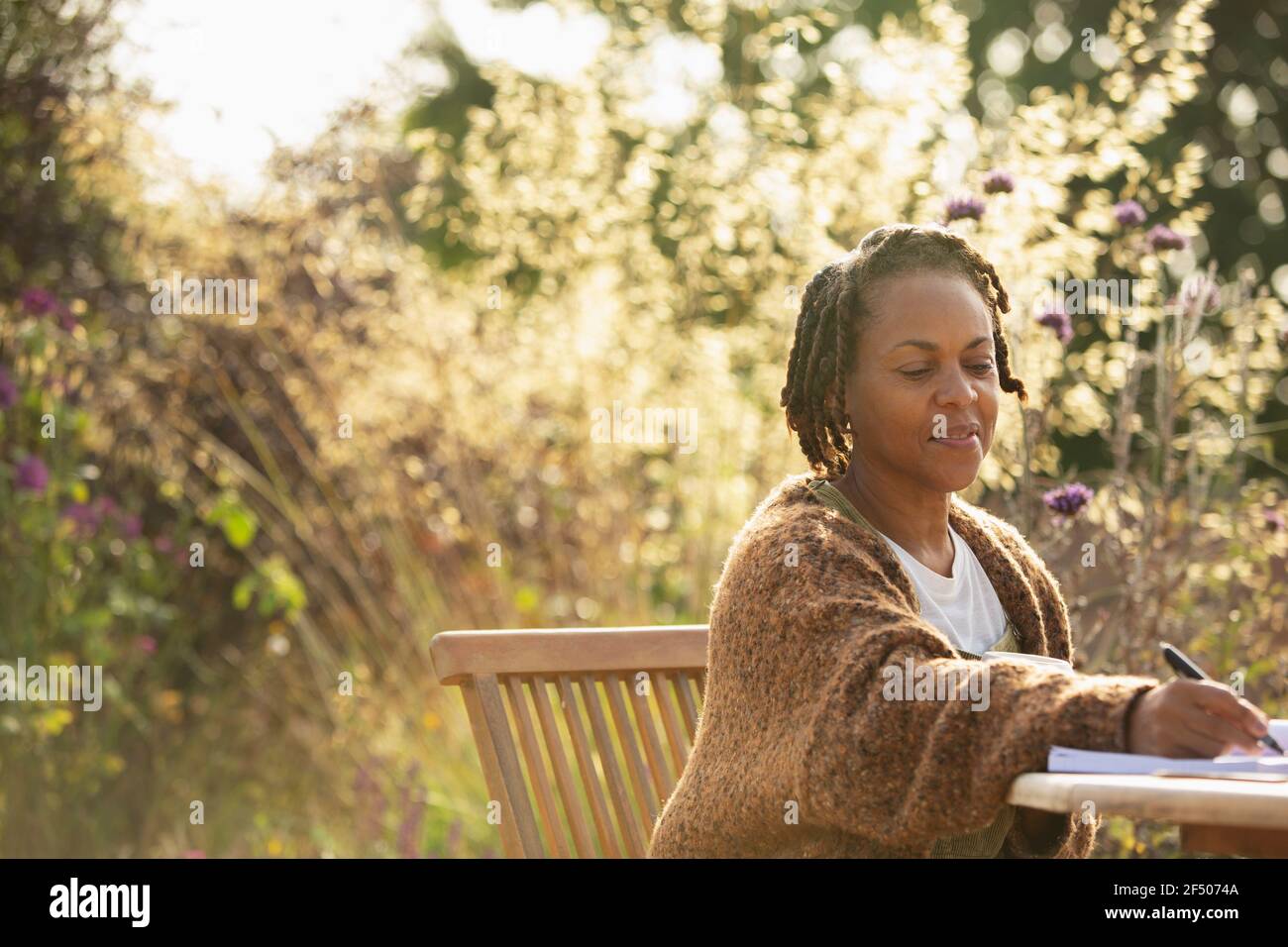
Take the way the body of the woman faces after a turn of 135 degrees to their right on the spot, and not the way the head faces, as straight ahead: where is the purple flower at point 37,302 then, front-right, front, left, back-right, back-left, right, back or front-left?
front-right

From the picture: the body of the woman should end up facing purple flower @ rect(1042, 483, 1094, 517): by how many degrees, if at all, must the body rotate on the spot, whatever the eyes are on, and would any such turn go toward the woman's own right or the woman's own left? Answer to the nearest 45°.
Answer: approximately 135° to the woman's own left

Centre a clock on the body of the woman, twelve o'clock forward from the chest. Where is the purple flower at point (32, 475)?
The purple flower is roughly at 6 o'clock from the woman.

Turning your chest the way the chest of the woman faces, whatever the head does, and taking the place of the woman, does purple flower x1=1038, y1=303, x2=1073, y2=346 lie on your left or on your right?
on your left

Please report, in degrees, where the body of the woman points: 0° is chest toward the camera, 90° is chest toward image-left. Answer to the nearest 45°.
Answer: approximately 315°

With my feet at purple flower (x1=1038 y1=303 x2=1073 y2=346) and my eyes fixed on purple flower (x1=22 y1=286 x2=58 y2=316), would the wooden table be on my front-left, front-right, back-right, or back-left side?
back-left

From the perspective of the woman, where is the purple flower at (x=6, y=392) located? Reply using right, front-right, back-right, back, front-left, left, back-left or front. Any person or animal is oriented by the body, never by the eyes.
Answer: back

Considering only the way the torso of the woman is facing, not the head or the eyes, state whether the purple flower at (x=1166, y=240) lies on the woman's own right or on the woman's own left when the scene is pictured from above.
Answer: on the woman's own left
